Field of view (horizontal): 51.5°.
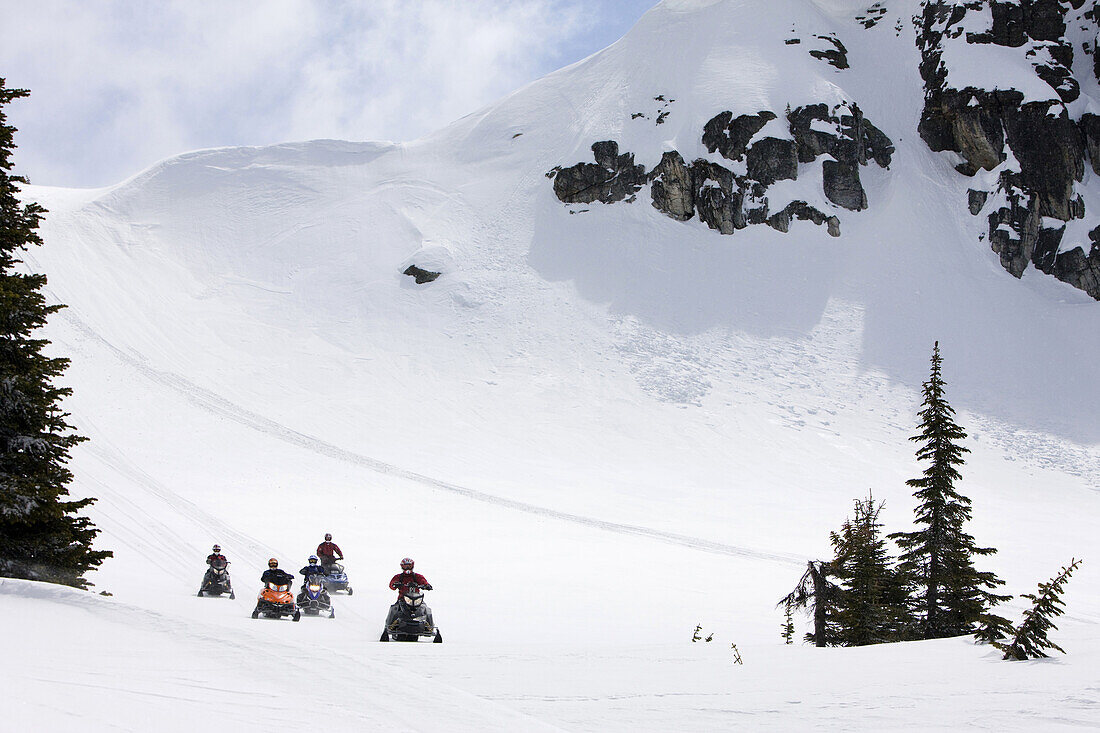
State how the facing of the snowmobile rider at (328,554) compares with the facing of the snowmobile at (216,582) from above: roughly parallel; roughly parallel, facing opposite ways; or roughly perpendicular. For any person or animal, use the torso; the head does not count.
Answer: roughly parallel

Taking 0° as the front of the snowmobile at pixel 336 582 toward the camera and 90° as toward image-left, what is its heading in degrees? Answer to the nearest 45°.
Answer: approximately 0°

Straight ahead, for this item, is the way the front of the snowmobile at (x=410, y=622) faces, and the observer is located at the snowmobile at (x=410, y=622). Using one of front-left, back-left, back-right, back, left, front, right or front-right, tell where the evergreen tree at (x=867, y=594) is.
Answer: left

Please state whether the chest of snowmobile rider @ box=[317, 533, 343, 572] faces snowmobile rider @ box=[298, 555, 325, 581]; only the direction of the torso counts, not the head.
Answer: yes

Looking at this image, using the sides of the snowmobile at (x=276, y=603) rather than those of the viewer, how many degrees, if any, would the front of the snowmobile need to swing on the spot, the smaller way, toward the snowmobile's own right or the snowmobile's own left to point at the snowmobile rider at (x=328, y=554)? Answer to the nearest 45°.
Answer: approximately 180°

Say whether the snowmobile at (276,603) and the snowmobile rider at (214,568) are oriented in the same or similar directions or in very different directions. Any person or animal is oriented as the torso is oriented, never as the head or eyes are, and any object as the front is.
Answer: same or similar directions

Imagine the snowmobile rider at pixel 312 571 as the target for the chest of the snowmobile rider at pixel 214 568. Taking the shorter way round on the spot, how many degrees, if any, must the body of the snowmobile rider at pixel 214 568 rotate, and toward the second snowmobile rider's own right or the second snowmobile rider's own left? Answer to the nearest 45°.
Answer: approximately 45° to the second snowmobile rider's own left

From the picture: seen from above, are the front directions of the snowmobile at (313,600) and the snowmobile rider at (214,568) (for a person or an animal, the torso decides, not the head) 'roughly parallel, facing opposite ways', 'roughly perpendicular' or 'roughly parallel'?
roughly parallel

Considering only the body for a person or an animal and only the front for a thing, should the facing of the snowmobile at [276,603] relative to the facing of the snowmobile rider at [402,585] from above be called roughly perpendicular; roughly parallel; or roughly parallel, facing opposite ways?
roughly parallel

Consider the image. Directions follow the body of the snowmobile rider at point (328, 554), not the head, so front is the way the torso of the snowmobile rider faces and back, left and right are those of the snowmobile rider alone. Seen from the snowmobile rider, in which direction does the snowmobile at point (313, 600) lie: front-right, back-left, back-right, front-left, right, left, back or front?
front

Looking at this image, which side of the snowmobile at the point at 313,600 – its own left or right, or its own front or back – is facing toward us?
front

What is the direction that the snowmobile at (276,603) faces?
toward the camera

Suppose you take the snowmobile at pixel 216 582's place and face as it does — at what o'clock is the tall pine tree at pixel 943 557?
The tall pine tree is roughly at 10 o'clock from the snowmobile.

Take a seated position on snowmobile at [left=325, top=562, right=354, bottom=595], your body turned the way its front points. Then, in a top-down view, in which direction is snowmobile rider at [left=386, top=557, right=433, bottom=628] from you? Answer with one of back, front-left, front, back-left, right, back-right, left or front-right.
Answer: front

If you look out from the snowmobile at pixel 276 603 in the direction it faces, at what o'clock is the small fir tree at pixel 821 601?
The small fir tree is roughly at 10 o'clock from the snowmobile.

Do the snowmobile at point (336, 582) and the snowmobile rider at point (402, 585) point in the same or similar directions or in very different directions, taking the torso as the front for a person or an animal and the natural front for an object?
same or similar directions
